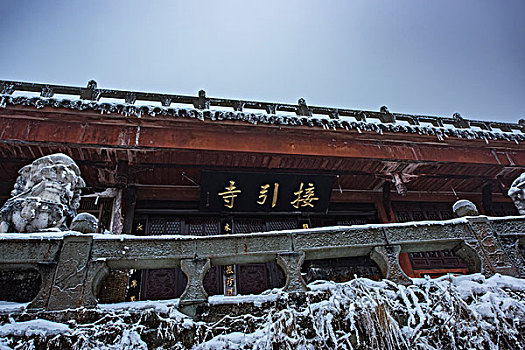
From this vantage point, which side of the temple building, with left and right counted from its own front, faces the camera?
front

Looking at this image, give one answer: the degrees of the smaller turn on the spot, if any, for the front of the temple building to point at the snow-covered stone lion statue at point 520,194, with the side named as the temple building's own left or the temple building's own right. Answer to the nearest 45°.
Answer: approximately 90° to the temple building's own left

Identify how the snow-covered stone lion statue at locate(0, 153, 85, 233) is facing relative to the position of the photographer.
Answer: facing the viewer and to the right of the viewer

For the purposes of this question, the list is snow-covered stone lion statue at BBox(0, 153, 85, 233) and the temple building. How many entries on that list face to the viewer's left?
0
